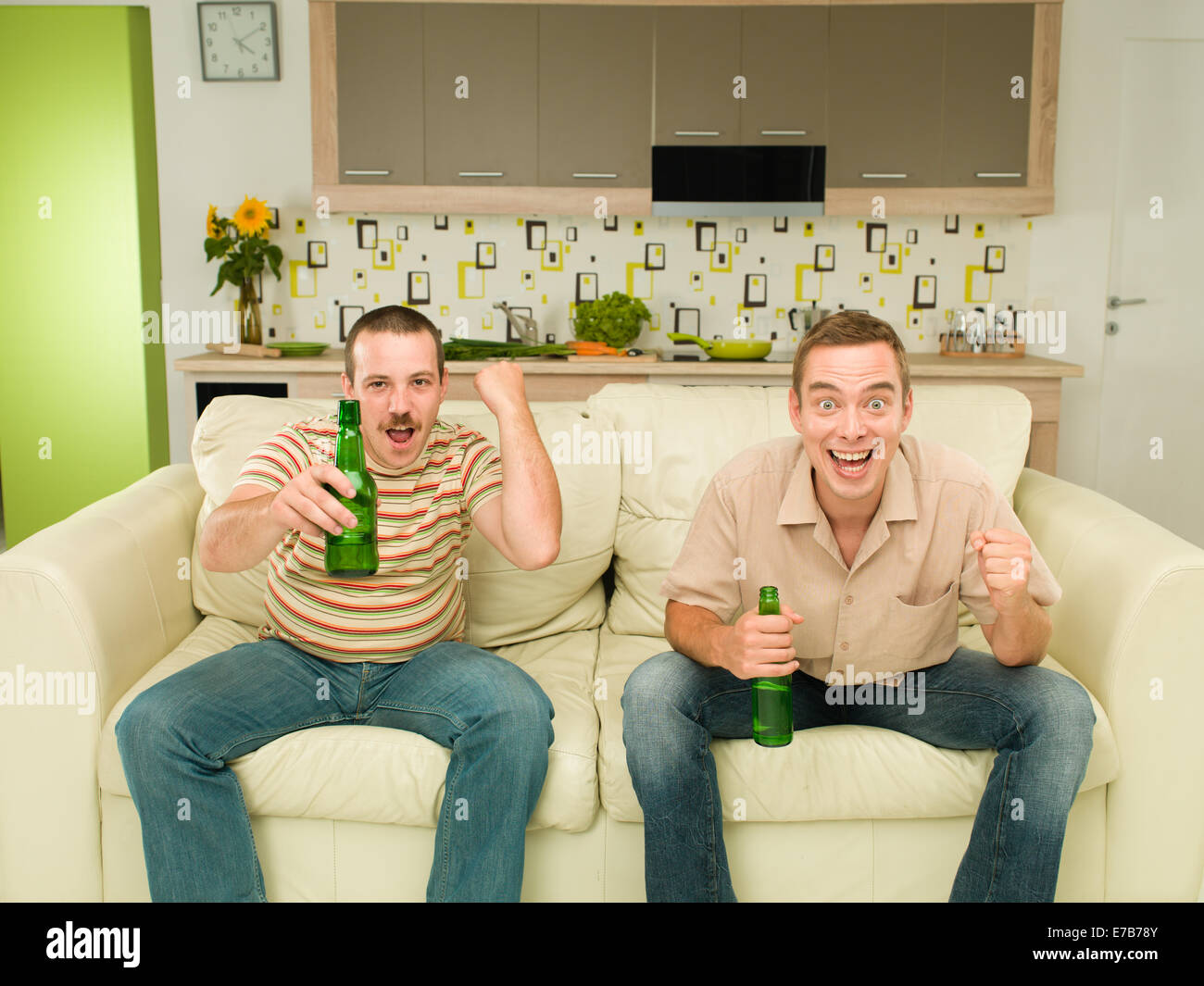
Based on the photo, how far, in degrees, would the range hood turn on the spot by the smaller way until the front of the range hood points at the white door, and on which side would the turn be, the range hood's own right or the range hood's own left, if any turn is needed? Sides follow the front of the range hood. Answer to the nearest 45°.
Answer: approximately 90° to the range hood's own left

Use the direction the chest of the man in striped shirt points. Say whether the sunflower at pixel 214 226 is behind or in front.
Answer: behind

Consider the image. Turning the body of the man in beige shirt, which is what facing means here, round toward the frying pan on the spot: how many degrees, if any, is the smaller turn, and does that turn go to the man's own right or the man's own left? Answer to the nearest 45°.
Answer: approximately 180°

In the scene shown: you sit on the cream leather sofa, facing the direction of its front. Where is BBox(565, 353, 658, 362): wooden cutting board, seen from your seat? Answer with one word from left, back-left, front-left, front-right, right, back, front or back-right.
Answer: back

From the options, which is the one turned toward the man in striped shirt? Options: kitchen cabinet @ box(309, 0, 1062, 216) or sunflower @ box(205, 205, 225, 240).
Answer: the kitchen cabinet

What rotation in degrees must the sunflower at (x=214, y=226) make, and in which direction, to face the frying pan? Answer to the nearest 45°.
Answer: approximately 135° to its left

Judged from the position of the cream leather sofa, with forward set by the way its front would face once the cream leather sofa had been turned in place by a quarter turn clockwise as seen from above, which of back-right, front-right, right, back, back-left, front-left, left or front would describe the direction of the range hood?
right

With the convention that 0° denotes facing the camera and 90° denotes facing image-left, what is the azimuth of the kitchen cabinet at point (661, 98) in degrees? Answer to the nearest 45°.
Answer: approximately 0°
